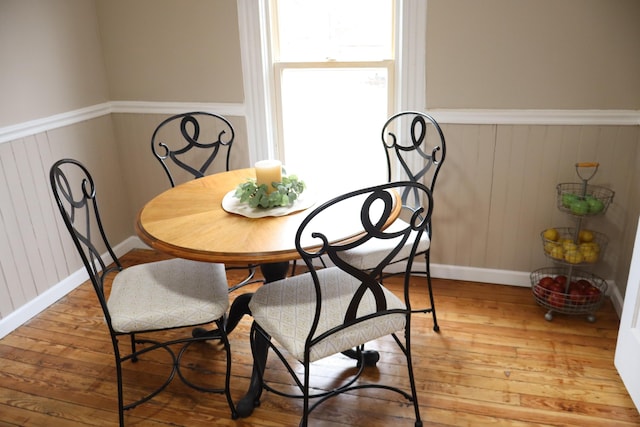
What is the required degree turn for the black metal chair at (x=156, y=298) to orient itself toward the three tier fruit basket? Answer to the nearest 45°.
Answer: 0° — it already faces it

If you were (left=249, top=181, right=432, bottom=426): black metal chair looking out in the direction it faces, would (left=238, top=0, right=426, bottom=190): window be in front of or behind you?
in front

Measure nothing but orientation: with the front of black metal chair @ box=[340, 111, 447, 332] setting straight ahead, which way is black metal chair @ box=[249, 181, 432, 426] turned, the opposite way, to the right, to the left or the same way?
to the right

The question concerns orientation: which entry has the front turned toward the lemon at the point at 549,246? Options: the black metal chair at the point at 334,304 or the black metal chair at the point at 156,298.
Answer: the black metal chair at the point at 156,298

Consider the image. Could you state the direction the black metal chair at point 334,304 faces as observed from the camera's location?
facing away from the viewer and to the left of the viewer

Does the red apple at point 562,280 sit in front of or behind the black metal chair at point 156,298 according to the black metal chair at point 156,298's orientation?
in front

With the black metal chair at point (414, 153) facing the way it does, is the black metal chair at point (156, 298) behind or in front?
in front

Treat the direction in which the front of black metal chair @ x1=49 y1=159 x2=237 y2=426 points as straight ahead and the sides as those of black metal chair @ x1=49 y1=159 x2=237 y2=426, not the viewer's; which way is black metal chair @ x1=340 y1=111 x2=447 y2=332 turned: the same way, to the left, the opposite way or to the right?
the opposite way

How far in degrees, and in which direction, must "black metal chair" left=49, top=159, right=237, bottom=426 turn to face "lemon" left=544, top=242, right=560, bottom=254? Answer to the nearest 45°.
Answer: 0° — it already faces it

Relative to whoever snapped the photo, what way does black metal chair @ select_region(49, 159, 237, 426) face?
facing to the right of the viewer

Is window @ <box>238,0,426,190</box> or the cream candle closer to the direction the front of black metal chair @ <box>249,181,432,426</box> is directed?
the cream candle

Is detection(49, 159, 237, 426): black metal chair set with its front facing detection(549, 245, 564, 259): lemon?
yes

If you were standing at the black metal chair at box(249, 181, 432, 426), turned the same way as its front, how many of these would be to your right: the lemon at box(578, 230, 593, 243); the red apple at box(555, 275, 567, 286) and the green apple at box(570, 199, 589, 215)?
3

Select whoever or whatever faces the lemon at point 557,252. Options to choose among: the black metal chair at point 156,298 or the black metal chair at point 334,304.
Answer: the black metal chair at point 156,298

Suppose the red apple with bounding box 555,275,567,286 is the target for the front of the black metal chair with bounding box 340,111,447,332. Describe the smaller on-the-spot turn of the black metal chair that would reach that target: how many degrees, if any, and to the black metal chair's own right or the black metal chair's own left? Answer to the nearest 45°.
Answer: approximately 135° to the black metal chair's own left

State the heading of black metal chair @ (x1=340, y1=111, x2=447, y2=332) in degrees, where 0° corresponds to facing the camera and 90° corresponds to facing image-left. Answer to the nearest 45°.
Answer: approximately 45°

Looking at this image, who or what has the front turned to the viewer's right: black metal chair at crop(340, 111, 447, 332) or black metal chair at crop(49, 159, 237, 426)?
black metal chair at crop(49, 159, 237, 426)
